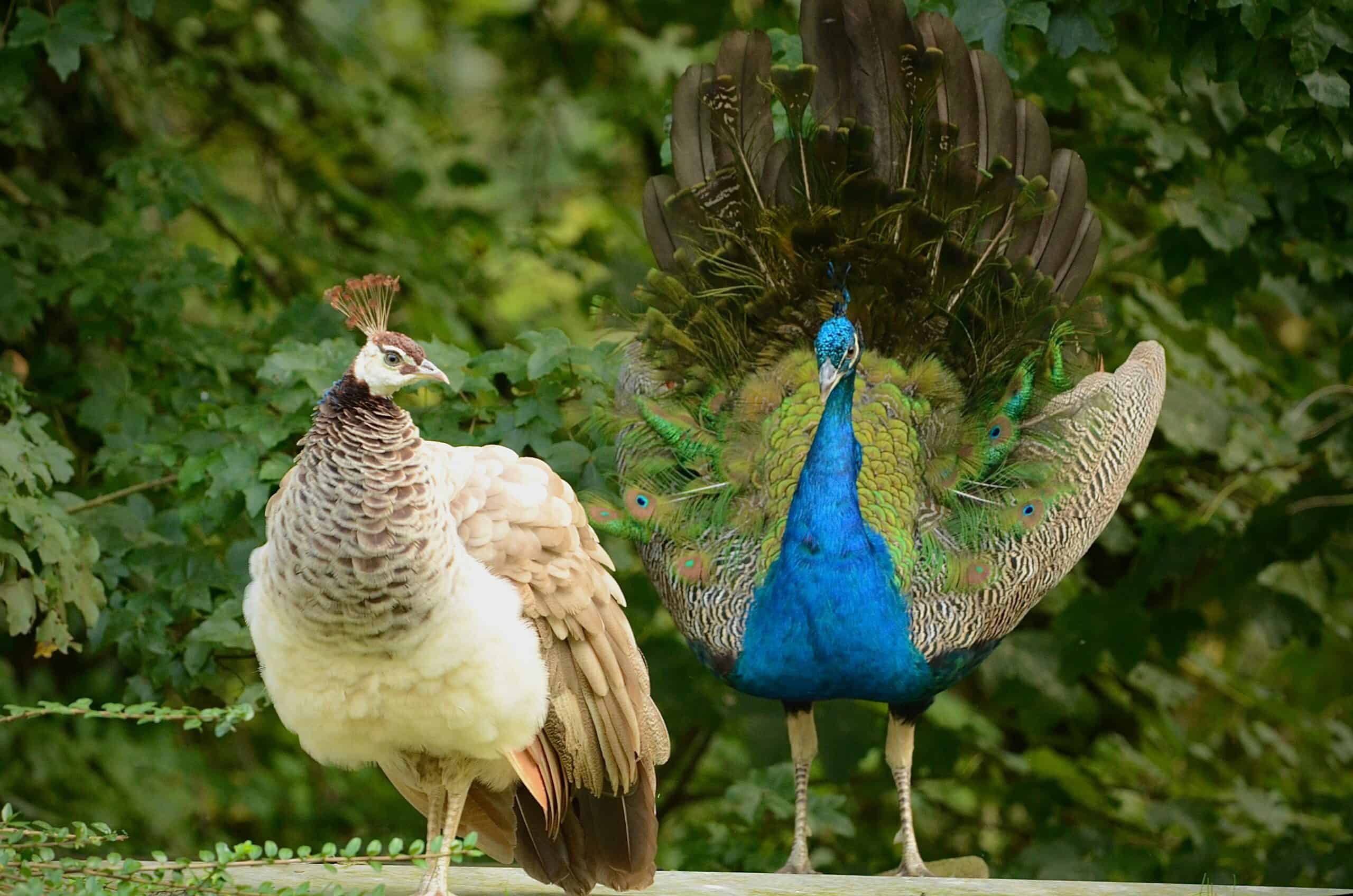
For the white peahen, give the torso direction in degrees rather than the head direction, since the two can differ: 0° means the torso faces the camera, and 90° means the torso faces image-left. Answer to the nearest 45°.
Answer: approximately 45°

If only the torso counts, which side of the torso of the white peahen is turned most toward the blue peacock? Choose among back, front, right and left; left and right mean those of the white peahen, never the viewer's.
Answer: back

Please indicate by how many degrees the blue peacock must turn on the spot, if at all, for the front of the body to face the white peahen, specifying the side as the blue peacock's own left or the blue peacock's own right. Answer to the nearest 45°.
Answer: approximately 45° to the blue peacock's own right

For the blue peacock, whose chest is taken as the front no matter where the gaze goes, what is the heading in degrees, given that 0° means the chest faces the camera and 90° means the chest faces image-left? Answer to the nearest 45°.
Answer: approximately 0°
